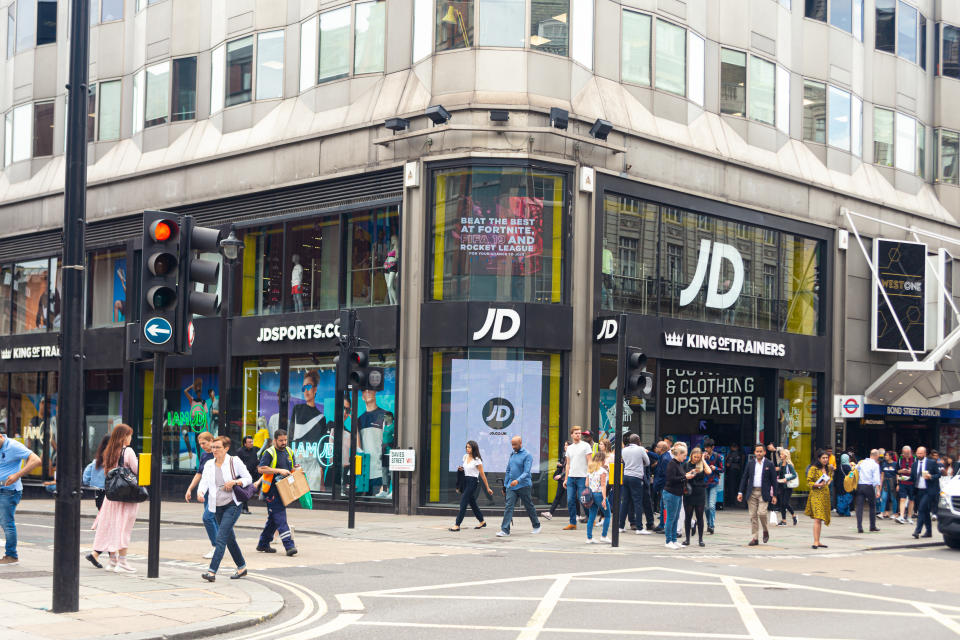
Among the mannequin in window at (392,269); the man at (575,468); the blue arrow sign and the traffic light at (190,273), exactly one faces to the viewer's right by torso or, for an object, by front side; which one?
the traffic light

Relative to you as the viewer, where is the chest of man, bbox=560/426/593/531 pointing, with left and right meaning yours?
facing the viewer and to the left of the viewer

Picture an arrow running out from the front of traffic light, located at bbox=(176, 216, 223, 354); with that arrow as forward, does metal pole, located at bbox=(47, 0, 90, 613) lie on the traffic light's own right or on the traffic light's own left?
on the traffic light's own right

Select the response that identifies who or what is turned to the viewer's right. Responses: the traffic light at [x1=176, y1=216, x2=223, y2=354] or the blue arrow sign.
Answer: the traffic light

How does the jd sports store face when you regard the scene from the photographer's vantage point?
facing the viewer and to the right of the viewer

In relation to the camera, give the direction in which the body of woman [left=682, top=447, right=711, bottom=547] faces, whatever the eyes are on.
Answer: toward the camera

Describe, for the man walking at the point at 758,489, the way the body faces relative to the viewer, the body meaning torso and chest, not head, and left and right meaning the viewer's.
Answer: facing the viewer

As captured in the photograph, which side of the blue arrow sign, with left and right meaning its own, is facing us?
front

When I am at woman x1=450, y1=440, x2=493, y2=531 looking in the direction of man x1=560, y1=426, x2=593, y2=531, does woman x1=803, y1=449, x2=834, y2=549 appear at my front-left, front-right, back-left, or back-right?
front-right

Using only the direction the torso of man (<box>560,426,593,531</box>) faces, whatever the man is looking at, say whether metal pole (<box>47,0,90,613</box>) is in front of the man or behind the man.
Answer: in front
